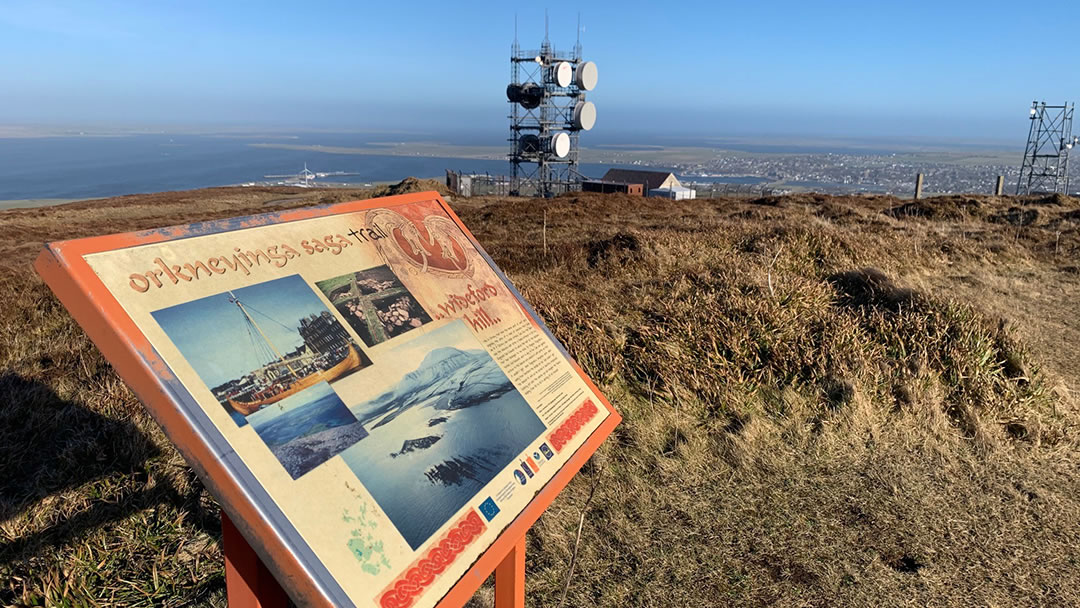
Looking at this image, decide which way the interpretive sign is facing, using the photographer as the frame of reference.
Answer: facing the viewer and to the right of the viewer
